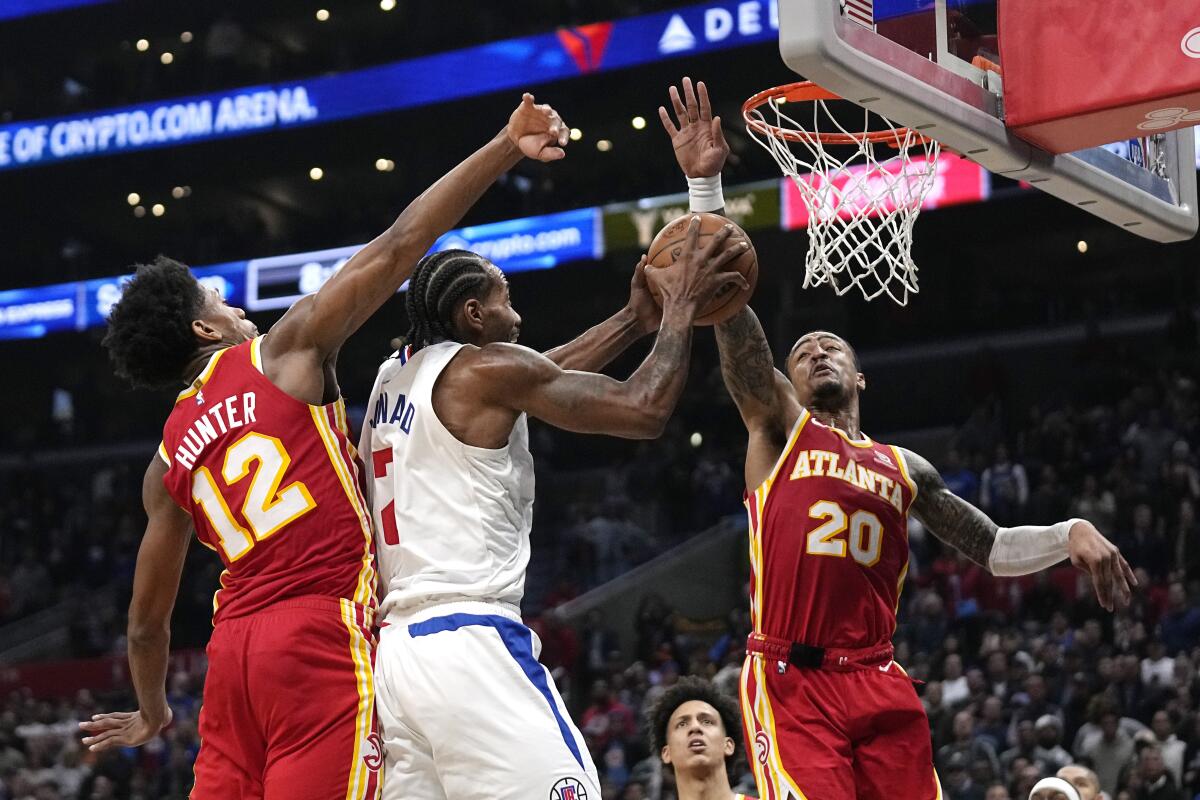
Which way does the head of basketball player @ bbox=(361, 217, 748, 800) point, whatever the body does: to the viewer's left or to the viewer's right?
to the viewer's right

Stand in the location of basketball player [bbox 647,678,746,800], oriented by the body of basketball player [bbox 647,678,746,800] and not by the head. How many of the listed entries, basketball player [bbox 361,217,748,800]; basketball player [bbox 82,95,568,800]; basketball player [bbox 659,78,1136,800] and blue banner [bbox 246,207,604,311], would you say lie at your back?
1

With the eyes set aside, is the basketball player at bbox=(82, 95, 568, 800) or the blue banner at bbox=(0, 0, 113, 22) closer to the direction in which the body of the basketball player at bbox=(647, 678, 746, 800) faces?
the basketball player

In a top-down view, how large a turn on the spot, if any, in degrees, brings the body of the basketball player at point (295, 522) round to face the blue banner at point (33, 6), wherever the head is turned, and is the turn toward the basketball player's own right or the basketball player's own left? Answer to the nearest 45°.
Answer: approximately 45° to the basketball player's own left

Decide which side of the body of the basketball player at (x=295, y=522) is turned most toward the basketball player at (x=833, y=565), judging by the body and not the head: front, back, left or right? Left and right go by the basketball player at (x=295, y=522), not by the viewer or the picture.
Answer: front

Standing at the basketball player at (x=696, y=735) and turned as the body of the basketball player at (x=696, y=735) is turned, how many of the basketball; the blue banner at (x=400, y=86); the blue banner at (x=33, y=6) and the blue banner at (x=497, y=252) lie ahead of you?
1

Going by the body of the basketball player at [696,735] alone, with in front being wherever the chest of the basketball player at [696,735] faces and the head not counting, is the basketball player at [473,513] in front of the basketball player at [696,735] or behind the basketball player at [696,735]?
in front

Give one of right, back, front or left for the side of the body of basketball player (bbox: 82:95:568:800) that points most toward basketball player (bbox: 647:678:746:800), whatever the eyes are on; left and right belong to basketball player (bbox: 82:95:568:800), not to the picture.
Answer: front

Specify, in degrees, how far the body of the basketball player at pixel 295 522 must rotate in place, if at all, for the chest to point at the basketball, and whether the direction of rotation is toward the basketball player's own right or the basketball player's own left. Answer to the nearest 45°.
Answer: approximately 45° to the basketball player's own right

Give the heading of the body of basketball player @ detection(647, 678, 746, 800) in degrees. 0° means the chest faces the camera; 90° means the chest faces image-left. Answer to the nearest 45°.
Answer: approximately 0°

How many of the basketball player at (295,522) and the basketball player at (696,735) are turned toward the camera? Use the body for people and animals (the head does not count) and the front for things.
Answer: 1

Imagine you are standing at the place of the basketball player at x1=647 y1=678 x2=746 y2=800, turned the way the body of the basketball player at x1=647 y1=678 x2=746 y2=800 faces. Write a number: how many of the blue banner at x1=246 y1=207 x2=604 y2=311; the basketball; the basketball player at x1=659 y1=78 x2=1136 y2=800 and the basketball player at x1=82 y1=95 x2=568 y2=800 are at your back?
1

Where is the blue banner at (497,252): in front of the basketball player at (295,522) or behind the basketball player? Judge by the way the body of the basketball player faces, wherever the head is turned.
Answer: in front

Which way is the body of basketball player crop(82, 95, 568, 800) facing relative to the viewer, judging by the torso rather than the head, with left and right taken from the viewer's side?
facing away from the viewer and to the right of the viewer

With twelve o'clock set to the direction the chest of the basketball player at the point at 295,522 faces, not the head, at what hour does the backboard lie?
The backboard is roughly at 1 o'clock from the basketball player.
